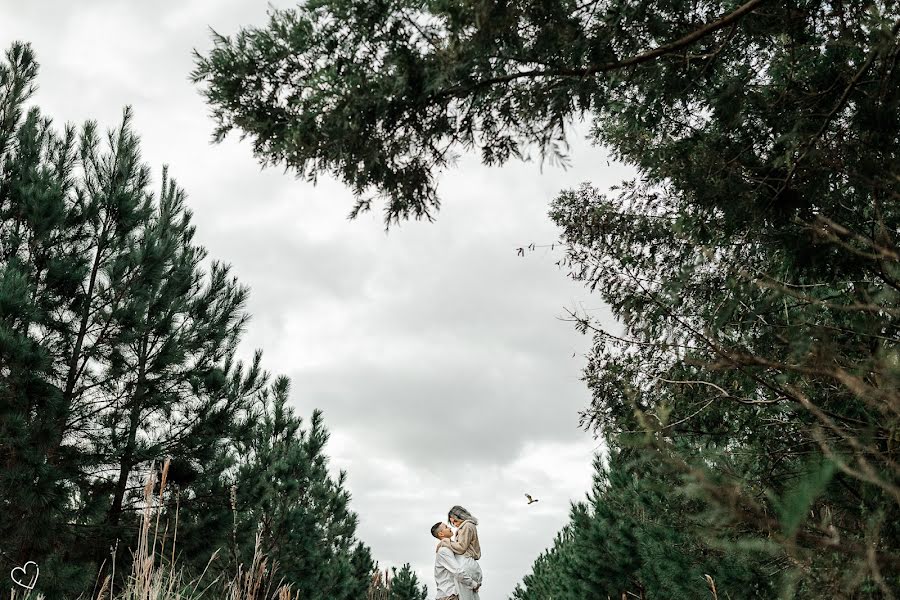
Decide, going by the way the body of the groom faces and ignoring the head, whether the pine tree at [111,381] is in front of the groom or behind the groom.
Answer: behind

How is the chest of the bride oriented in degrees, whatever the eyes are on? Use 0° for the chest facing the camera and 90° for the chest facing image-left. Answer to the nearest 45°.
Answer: approximately 90°

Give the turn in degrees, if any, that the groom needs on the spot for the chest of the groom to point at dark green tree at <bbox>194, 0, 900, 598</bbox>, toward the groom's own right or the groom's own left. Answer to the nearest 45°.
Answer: approximately 90° to the groom's own right

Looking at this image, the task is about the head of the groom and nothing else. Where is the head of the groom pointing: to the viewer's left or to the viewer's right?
to the viewer's right

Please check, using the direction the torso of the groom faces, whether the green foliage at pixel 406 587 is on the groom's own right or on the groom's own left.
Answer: on the groom's own left

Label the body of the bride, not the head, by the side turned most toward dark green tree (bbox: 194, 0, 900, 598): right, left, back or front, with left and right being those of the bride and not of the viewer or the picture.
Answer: left

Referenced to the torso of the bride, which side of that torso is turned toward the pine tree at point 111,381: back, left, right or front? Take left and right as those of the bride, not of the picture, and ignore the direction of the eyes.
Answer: front

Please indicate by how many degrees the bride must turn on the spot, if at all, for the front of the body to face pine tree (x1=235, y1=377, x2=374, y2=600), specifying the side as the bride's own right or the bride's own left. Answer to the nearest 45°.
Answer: approximately 45° to the bride's own right

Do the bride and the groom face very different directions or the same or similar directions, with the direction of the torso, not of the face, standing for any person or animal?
very different directions

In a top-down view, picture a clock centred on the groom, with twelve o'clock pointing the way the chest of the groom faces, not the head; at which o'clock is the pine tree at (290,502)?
The pine tree is roughly at 7 o'clock from the groom.

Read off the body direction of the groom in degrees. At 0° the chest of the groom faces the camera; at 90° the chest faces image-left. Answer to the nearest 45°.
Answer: approximately 270°
